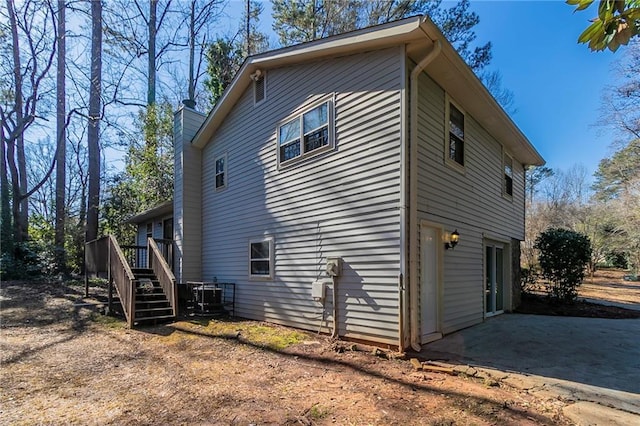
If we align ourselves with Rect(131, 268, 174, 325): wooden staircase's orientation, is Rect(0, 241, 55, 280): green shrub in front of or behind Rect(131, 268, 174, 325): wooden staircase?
behind

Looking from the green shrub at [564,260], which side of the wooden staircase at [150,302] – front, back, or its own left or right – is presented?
left

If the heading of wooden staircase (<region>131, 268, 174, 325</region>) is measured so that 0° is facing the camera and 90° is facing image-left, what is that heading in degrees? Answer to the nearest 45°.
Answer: approximately 0°
